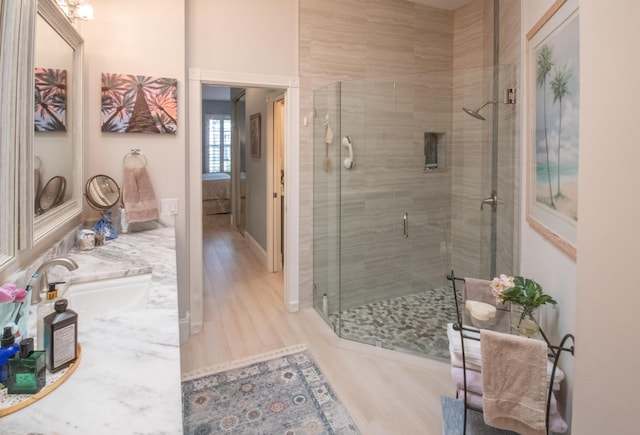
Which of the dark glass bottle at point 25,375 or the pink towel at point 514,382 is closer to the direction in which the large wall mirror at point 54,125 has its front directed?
the pink towel

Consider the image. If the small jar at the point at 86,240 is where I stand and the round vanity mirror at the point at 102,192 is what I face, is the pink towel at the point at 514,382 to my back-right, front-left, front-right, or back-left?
back-right

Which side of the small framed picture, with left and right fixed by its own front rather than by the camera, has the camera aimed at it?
left

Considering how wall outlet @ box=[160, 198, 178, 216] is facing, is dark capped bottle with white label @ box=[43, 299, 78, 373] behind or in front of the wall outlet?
in front

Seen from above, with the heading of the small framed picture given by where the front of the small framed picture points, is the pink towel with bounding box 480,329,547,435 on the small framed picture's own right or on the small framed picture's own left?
on the small framed picture's own left

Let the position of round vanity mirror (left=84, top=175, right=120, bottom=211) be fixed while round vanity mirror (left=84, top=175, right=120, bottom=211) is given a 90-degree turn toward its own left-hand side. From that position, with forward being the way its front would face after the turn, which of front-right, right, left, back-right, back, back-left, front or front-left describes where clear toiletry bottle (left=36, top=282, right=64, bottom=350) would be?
right

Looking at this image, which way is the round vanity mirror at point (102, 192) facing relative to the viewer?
toward the camera

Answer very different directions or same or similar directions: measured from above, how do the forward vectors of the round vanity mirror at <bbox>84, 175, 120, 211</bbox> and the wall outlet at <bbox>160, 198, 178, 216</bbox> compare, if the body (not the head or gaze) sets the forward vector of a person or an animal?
same or similar directions

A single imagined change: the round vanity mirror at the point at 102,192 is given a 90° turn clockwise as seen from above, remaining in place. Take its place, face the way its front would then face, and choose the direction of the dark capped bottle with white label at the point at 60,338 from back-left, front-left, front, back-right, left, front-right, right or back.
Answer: left

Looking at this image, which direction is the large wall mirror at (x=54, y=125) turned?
to the viewer's right
